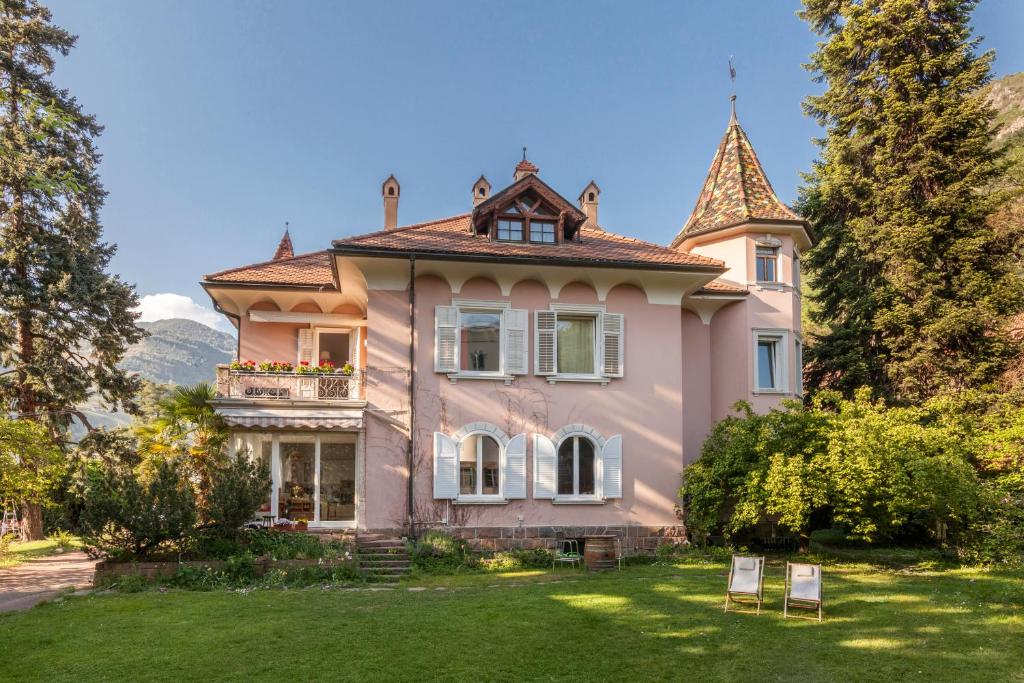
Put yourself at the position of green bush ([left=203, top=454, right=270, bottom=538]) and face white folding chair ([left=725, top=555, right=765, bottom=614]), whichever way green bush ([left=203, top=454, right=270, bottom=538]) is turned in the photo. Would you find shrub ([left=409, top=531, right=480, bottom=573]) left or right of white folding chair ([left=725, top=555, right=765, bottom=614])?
left

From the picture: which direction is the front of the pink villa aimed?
toward the camera

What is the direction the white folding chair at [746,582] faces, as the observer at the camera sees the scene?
facing the viewer

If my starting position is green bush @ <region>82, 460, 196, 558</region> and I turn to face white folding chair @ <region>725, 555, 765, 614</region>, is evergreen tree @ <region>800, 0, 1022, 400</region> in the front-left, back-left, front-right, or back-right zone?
front-left

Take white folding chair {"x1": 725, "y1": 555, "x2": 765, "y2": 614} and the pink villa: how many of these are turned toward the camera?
2

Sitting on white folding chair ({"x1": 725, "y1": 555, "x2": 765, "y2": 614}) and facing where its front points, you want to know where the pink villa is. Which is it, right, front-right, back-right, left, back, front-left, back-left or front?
back-right

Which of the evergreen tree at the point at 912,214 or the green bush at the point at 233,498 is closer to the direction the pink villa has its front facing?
the green bush

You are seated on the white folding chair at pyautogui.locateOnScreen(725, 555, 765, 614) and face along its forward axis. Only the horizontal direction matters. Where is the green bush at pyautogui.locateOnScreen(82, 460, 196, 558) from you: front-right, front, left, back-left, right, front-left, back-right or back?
right

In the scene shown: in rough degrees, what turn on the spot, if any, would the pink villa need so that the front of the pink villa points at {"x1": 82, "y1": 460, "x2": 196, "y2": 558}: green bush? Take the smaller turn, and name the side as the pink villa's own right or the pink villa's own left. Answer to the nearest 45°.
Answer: approximately 45° to the pink villa's own right
